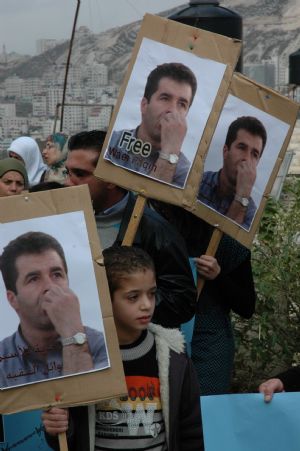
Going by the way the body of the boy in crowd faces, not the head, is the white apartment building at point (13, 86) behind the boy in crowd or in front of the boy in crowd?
behind

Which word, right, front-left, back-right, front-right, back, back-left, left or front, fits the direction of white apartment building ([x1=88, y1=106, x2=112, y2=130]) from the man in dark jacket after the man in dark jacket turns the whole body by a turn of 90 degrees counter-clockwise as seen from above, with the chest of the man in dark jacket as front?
back-left

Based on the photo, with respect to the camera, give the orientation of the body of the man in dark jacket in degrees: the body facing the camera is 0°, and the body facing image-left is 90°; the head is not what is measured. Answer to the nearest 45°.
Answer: approximately 45°

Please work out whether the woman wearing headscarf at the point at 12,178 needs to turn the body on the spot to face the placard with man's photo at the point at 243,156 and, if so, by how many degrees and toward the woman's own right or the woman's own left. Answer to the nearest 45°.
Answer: approximately 45° to the woman's own left

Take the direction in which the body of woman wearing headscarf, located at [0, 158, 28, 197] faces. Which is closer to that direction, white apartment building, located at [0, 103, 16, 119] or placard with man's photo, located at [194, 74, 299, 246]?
the placard with man's photo

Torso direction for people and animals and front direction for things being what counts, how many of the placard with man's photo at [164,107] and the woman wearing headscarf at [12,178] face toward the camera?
2

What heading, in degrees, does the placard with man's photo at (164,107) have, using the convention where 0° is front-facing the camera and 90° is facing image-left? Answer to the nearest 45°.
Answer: approximately 0°

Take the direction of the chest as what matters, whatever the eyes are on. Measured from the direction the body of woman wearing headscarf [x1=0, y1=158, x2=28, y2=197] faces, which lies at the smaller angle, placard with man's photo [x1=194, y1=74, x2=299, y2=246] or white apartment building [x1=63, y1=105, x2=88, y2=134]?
the placard with man's photo

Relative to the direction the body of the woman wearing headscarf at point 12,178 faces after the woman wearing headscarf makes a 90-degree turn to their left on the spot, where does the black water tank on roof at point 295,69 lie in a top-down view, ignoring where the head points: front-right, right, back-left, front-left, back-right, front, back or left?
front-left

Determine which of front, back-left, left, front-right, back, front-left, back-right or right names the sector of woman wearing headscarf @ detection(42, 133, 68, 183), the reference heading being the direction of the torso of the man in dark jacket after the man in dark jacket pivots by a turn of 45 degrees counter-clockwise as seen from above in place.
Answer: back

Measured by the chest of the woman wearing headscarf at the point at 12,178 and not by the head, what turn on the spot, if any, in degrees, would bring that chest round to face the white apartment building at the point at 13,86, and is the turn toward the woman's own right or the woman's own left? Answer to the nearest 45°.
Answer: approximately 180°

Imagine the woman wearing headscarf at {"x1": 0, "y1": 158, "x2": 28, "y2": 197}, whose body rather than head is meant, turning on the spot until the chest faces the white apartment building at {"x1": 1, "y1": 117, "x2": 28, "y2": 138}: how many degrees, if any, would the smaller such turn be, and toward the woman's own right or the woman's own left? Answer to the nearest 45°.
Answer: approximately 180°

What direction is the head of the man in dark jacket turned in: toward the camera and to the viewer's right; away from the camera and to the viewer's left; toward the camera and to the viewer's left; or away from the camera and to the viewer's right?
toward the camera and to the viewer's left

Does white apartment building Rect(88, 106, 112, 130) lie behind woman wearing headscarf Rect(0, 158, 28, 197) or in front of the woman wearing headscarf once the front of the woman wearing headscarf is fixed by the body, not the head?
behind
